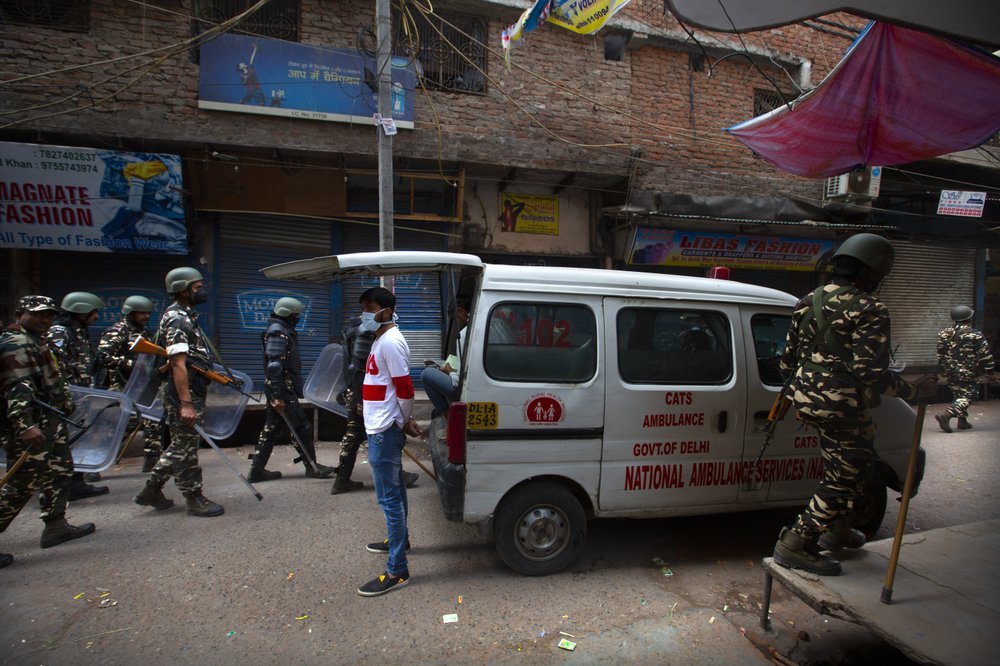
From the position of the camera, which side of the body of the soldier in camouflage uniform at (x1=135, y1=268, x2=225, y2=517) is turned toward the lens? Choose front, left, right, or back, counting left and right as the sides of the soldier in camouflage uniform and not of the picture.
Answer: right

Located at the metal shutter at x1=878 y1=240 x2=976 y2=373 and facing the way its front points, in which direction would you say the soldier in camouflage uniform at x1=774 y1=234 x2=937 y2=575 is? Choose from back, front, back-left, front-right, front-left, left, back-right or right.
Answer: front

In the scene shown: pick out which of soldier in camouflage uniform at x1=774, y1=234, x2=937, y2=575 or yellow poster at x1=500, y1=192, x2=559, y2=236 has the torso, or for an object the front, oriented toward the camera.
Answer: the yellow poster

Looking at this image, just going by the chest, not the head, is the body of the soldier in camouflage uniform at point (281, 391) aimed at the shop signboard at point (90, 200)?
no

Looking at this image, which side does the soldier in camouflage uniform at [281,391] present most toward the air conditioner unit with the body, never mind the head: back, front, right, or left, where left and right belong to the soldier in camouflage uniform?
front

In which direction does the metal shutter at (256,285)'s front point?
toward the camera

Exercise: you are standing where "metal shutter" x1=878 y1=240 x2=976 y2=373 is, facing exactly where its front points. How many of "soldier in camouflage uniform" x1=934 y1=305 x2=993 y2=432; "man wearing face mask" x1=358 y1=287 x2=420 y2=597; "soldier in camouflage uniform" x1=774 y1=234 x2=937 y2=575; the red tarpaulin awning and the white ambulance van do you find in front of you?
5

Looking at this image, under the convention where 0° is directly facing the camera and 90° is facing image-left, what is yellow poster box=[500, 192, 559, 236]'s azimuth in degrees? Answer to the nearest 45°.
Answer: approximately 0°

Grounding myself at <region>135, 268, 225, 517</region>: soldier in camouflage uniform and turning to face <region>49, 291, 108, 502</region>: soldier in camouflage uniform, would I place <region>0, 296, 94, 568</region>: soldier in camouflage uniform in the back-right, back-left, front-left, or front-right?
front-left

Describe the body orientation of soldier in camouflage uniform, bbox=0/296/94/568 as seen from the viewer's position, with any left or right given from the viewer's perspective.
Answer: facing to the right of the viewer

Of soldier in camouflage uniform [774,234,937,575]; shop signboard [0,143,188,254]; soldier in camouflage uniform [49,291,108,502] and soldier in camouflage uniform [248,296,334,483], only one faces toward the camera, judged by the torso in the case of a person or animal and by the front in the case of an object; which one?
the shop signboard

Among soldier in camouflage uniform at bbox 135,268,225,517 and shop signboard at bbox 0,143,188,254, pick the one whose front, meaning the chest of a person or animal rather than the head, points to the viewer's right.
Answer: the soldier in camouflage uniform

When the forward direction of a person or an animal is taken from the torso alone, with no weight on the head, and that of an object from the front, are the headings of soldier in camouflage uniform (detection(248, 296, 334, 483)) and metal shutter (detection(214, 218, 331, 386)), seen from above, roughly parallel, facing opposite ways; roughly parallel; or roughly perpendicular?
roughly perpendicular

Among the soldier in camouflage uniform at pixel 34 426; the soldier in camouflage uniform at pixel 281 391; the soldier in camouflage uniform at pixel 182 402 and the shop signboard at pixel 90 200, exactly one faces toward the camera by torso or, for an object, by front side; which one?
the shop signboard
